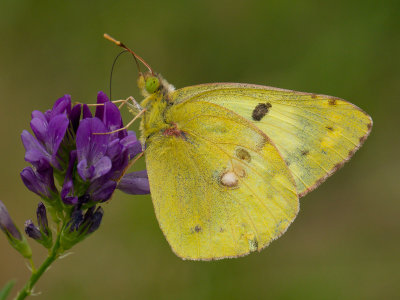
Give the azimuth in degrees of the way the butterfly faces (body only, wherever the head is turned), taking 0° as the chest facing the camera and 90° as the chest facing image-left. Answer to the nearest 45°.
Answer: approximately 90°

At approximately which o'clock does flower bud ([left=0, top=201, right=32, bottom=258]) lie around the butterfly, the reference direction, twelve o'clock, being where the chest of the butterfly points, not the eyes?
The flower bud is roughly at 11 o'clock from the butterfly.
